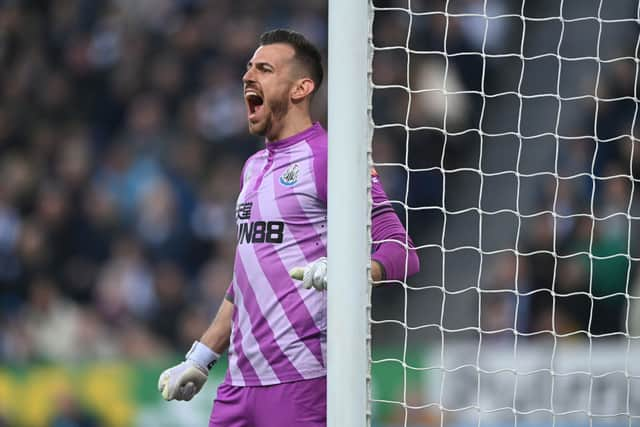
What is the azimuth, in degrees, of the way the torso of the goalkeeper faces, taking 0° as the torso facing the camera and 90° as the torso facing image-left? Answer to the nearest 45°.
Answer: approximately 45°
